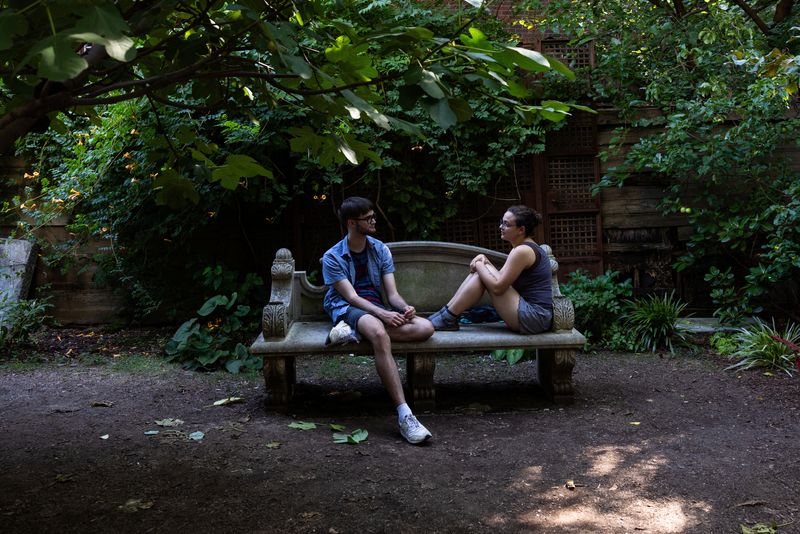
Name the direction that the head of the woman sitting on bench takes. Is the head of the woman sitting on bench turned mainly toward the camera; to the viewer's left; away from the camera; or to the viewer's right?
to the viewer's left

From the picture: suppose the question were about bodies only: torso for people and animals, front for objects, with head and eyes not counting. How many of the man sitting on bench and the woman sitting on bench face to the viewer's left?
1

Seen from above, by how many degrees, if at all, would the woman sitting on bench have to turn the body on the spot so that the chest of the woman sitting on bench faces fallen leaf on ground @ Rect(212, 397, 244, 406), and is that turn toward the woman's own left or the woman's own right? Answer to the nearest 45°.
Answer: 0° — they already face it

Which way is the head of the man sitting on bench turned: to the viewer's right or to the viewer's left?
to the viewer's right

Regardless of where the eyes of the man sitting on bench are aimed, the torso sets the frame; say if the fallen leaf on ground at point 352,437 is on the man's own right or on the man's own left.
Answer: on the man's own right

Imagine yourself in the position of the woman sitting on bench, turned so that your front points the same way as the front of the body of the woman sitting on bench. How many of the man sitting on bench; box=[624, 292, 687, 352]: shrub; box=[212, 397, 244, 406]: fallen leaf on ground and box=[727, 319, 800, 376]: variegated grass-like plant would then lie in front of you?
2

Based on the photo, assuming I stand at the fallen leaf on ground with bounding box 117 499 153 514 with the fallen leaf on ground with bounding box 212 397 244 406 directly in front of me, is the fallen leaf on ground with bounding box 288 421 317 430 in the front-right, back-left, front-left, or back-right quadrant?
front-right

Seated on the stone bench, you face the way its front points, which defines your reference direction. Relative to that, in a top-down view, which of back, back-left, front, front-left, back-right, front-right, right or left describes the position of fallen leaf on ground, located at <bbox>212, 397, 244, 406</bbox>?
right

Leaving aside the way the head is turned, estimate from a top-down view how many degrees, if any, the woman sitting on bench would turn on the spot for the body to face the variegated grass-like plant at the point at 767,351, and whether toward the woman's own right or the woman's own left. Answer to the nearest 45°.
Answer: approximately 135° to the woman's own right

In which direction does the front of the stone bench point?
toward the camera

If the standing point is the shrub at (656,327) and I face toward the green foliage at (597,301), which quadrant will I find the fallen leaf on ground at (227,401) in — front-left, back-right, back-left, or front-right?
front-left

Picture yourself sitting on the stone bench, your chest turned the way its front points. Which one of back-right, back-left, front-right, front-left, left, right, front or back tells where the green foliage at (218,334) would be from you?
back-right

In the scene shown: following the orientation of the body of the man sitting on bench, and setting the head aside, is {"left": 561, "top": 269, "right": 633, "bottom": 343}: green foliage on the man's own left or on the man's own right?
on the man's own left

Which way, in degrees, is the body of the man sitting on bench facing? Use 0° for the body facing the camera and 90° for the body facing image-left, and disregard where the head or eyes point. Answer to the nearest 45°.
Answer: approximately 315°

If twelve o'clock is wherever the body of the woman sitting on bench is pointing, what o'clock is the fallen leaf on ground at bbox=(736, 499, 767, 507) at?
The fallen leaf on ground is roughly at 8 o'clock from the woman sitting on bench.

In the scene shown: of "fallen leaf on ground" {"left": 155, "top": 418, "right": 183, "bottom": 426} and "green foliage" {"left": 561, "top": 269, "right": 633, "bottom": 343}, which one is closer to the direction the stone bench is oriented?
the fallen leaf on ground

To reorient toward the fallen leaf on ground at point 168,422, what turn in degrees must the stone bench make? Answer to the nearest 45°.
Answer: approximately 90° to its right

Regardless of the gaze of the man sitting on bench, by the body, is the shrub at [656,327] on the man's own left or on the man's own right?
on the man's own left

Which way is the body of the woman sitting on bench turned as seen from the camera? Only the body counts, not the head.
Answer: to the viewer's left

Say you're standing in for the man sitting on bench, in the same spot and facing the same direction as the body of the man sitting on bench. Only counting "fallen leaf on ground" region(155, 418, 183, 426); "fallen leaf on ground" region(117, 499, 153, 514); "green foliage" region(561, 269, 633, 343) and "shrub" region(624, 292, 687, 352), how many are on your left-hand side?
2
